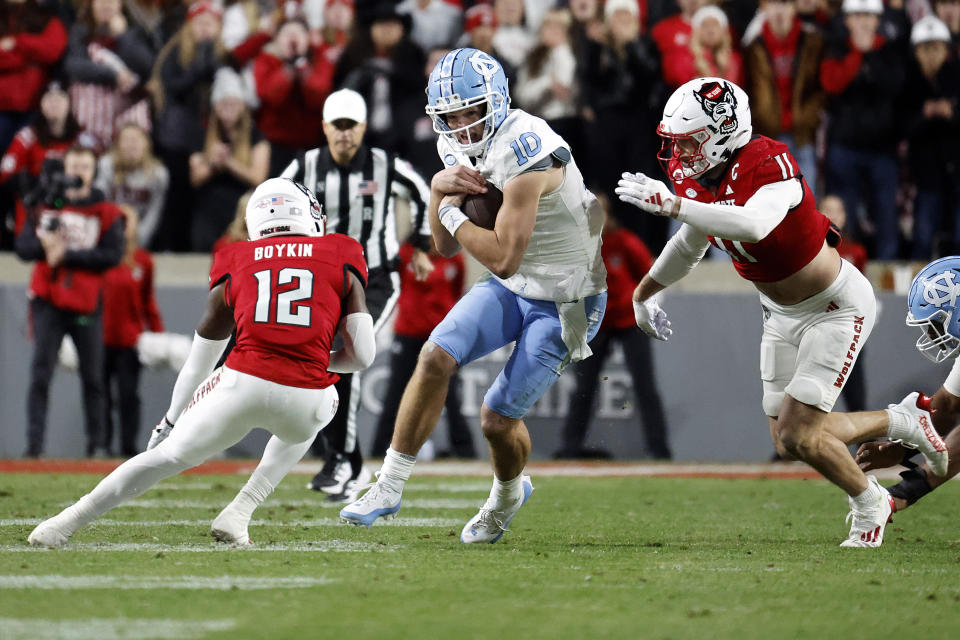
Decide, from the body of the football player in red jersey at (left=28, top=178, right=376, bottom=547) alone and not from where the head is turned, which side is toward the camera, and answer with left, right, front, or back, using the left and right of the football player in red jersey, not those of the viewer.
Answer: back

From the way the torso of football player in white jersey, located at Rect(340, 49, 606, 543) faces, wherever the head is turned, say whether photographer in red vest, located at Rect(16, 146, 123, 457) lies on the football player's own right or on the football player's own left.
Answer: on the football player's own right

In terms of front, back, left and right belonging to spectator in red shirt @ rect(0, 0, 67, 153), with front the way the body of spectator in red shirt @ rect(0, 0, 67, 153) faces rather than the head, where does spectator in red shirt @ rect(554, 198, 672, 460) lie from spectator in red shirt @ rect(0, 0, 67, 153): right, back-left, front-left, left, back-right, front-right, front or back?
front-left

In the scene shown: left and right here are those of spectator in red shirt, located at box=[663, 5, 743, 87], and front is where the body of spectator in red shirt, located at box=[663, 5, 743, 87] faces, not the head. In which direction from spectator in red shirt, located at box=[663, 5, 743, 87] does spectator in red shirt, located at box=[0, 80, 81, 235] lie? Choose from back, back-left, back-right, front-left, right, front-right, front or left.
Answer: right

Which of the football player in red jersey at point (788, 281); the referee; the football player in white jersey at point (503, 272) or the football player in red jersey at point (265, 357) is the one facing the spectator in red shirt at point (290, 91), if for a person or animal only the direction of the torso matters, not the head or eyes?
the football player in red jersey at point (265, 357)

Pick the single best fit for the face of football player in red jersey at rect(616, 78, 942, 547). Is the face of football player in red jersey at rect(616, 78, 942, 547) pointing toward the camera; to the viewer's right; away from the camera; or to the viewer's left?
to the viewer's left

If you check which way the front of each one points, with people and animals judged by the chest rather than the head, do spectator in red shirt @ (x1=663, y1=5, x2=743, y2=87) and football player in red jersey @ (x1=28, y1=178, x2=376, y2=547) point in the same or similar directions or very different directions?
very different directions

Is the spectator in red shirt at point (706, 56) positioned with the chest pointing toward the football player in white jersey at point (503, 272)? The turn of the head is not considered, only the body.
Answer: yes

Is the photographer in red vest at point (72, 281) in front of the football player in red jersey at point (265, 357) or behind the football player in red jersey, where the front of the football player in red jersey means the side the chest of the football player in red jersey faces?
in front

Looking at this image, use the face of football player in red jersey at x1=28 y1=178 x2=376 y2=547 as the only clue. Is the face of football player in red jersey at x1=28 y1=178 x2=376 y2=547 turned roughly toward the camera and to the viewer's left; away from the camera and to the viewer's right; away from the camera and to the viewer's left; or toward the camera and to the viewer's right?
away from the camera and to the viewer's right

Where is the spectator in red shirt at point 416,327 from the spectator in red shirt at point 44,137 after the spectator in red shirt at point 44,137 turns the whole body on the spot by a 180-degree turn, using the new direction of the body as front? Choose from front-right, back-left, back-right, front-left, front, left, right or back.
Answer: back-right

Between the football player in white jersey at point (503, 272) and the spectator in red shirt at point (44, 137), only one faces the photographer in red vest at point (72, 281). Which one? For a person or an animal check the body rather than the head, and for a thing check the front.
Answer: the spectator in red shirt at point (44, 137)
